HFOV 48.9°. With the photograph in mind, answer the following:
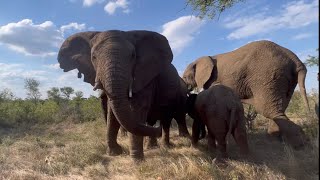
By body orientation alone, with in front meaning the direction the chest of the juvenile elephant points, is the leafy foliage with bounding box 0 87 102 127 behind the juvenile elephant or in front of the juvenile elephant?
in front

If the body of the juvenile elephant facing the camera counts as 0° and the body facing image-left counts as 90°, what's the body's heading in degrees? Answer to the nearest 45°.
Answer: approximately 135°

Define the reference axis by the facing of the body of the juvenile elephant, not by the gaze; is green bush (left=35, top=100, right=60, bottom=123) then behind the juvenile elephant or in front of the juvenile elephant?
in front

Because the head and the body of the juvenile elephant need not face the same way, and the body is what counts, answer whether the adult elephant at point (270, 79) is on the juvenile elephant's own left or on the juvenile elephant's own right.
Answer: on the juvenile elephant's own right

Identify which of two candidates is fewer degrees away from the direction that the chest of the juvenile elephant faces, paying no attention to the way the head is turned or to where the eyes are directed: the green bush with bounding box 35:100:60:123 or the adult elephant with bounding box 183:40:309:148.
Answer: the green bush

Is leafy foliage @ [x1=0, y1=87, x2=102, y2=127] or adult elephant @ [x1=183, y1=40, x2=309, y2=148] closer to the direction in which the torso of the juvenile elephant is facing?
the leafy foliage
